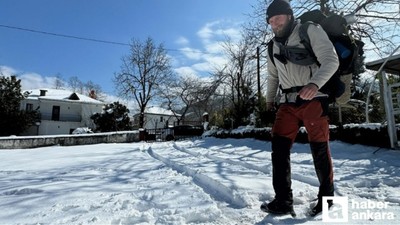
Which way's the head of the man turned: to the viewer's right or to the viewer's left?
to the viewer's left

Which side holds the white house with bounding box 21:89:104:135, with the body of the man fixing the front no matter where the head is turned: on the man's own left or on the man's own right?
on the man's own right

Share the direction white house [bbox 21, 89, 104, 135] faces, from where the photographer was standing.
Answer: facing the viewer

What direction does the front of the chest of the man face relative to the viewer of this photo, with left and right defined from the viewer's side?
facing the viewer and to the left of the viewer

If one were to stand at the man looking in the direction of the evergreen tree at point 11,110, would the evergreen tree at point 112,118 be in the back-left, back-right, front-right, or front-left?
front-right

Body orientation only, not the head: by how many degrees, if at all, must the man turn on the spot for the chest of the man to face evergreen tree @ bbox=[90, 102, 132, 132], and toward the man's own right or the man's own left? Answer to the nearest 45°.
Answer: approximately 90° to the man's own right

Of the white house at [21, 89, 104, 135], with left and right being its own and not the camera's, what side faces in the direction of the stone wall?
front
